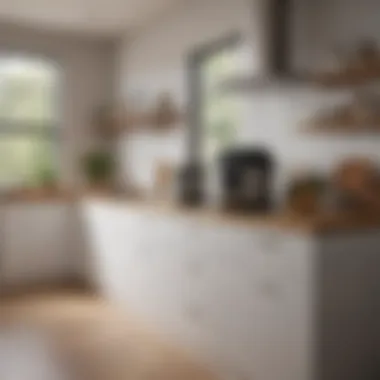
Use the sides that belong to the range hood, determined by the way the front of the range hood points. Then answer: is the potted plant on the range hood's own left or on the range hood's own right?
on the range hood's own right

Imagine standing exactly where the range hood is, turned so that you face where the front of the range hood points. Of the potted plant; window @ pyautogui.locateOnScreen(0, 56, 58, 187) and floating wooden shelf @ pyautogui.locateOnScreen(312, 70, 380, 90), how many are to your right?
2

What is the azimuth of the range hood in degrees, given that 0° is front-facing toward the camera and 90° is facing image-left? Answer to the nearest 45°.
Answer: approximately 45°

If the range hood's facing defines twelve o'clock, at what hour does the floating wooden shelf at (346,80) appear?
The floating wooden shelf is roughly at 9 o'clock from the range hood.
